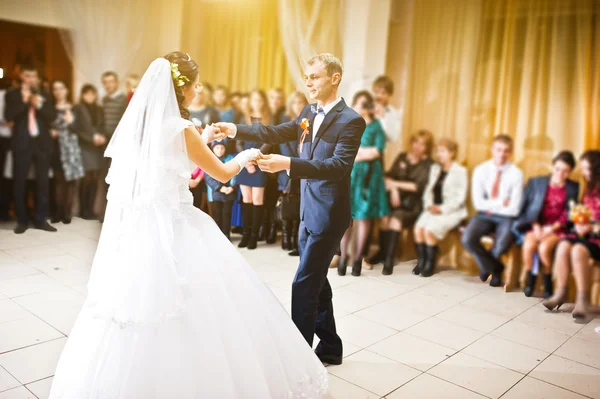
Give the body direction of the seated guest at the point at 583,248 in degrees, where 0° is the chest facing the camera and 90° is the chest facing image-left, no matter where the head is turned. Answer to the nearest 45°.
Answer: approximately 45°

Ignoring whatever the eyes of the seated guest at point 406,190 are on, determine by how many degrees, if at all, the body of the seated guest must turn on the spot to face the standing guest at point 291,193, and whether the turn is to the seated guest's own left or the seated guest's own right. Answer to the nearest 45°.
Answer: approximately 45° to the seated guest's own right

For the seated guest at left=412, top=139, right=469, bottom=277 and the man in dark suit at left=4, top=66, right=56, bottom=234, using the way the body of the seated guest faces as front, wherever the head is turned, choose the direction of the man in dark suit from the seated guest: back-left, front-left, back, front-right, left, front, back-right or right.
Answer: front-right

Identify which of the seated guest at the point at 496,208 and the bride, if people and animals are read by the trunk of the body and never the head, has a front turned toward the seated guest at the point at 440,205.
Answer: the bride

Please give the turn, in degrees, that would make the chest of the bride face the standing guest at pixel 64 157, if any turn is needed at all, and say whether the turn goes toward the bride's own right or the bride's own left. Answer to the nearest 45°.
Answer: approximately 45° to the bride's own left

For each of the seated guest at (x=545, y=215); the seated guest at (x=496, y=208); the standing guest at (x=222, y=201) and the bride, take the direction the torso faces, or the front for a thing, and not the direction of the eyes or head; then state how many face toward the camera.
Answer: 3

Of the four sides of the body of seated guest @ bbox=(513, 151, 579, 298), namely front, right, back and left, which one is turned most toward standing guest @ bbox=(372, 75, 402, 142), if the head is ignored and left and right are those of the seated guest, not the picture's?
right

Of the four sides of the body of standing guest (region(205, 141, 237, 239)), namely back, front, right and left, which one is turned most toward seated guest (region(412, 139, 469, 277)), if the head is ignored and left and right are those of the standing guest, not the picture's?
left

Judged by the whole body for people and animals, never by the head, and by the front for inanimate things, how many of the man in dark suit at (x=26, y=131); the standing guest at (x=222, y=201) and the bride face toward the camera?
2

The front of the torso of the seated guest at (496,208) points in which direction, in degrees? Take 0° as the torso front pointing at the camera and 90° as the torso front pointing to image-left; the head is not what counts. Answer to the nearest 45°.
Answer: approximately 0°

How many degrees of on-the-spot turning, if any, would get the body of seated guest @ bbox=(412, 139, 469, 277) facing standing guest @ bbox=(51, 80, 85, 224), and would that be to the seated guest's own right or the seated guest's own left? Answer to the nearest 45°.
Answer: approximately 45° to the seated guest's own right
